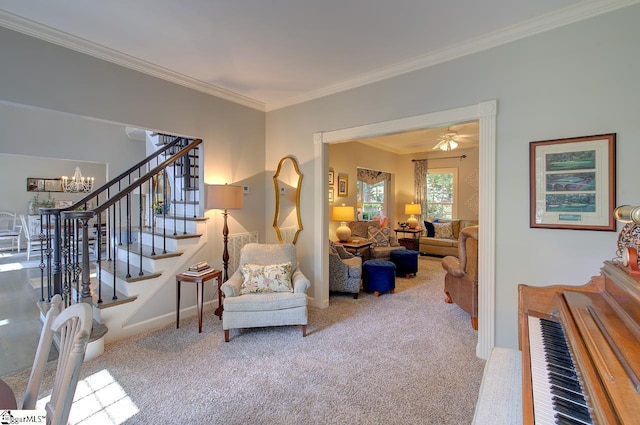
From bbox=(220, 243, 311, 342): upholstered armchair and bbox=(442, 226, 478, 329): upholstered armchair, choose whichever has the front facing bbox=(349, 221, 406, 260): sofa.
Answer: bbox=(442, 226, 478, 329): upholstered armchair

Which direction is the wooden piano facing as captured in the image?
to the viewer's left

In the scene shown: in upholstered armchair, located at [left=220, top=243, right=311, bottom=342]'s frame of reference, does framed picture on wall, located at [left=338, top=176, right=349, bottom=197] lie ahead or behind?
behind

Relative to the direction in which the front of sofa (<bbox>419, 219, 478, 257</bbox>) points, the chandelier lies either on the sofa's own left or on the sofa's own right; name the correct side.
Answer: on the sofa's own right

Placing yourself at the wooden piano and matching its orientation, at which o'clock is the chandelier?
The chandelier is roughly at 12 o'clock from the wooden piano.

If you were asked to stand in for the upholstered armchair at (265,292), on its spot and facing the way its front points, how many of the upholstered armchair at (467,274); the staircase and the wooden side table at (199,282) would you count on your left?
1

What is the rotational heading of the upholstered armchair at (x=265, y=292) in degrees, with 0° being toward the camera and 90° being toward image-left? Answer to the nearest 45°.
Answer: approximately 0°

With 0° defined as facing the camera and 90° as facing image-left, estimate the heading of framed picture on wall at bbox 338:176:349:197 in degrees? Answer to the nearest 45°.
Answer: approximately 315°

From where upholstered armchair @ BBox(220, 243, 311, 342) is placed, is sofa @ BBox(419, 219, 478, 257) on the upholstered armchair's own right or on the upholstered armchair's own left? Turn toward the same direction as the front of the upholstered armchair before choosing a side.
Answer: on the upholstered armchair's own left

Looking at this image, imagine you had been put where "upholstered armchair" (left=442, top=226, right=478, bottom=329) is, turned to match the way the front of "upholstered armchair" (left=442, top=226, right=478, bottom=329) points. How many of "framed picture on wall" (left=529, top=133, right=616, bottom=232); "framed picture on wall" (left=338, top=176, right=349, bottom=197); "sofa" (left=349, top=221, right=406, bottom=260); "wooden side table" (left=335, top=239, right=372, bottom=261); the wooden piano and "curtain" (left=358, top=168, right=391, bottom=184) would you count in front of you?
4

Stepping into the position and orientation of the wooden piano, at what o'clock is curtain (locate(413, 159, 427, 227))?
The curtain is roughly at 2 o'clock from the wooden piano.

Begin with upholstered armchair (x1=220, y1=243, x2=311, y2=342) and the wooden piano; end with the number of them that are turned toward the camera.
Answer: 1
